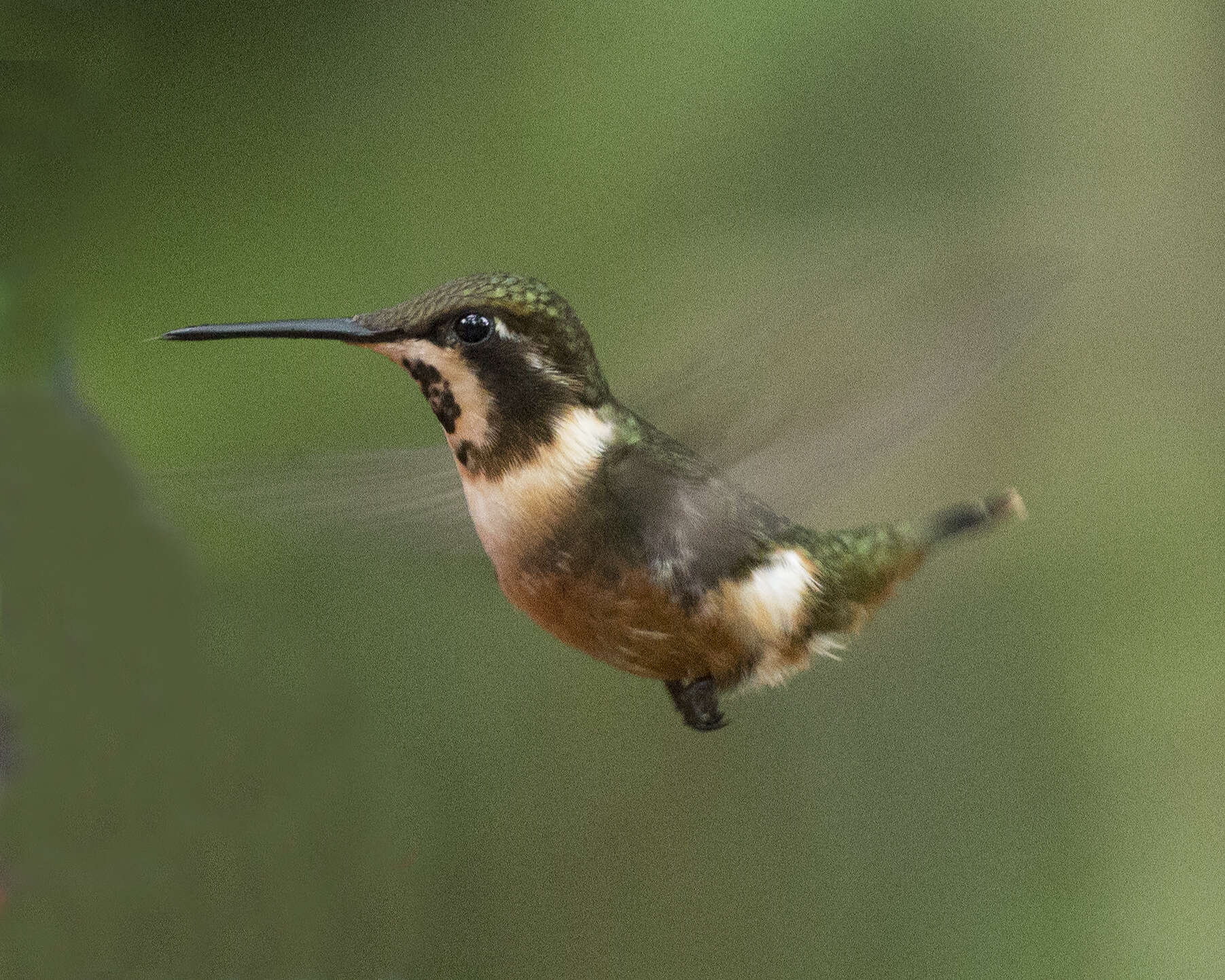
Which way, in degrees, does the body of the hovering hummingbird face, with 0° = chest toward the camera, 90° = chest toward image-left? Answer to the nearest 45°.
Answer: approximately 90°
